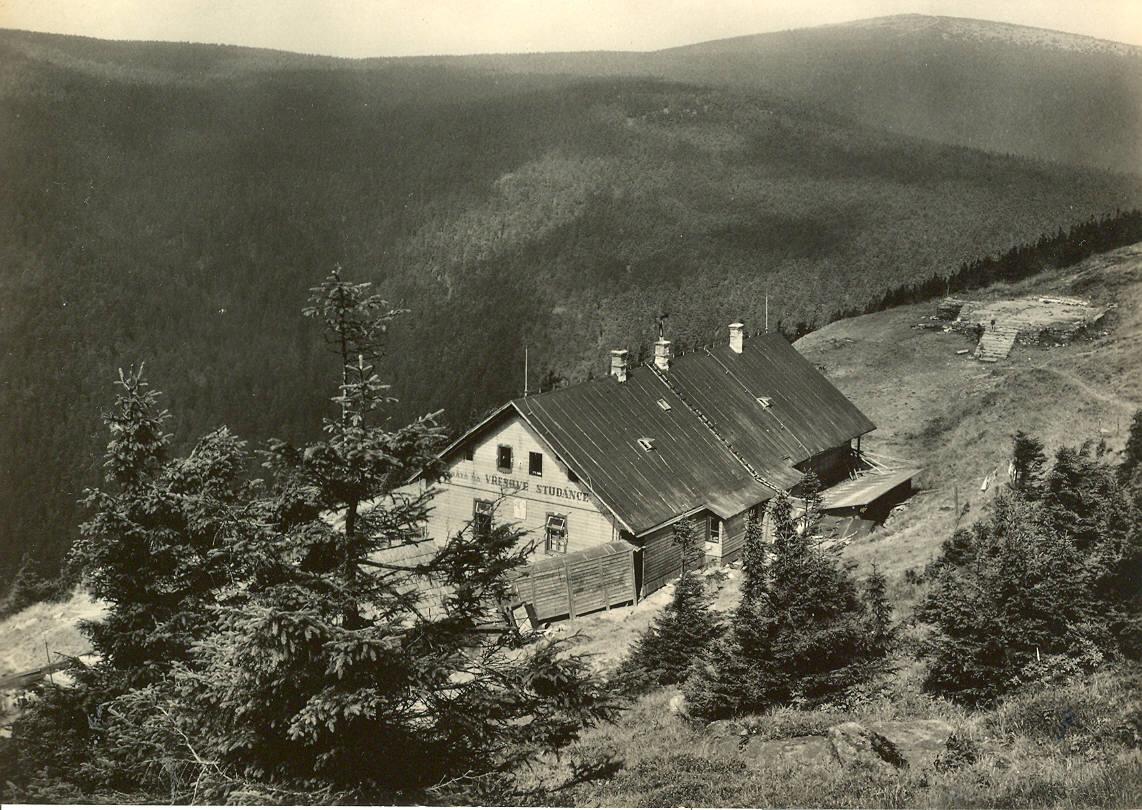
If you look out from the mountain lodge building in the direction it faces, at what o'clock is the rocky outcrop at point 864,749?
The rocky outcrop is roughly at 10 o'clock from the mountain lodge building.

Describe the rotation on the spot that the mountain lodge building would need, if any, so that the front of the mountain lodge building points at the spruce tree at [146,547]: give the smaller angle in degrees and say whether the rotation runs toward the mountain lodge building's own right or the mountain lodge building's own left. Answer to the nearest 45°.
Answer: approximately 45° to the mountain lodge building's own left

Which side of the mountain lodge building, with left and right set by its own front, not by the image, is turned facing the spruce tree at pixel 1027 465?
left

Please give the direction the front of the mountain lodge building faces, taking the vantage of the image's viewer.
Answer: facing the viewer and to the left of the viewer

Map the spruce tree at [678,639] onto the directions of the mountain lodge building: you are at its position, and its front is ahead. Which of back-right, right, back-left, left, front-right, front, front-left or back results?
front-left

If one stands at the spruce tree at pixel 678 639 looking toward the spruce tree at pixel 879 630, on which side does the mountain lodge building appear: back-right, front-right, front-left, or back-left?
back-left

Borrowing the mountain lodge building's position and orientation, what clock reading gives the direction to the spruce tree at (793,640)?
The spruce tree is roughly at 10 o'clock from the mountain lodge building.

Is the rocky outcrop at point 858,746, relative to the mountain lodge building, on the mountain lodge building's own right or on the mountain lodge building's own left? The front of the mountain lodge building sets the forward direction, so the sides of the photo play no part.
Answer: on the mountain lodge building's own left

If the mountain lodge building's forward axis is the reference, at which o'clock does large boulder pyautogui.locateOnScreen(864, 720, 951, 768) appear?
The large boulder is roughly at 10 o'clock from the mountain lodge building.

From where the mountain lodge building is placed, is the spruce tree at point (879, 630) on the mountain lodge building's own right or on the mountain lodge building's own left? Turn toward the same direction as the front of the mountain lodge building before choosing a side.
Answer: on the mountain lodge building's own left
